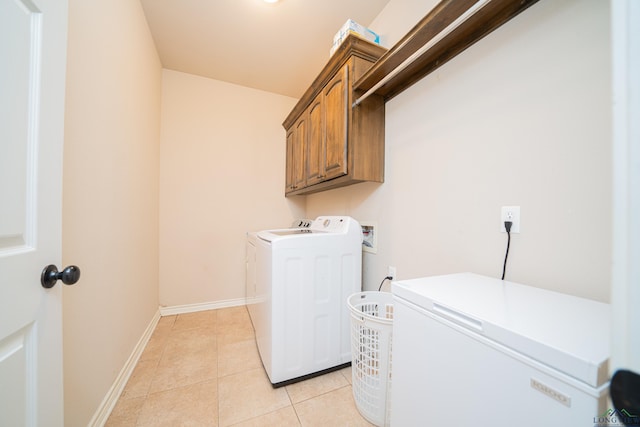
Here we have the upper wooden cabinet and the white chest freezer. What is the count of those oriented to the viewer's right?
0

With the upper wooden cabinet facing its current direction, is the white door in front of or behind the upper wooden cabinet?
in front

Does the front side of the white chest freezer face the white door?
yes

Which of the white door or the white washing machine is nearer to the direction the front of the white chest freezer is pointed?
the white door

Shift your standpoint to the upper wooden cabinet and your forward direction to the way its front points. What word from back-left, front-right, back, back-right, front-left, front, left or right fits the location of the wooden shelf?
left

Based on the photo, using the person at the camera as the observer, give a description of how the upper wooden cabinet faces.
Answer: facing the viewer and to the left of the viewer

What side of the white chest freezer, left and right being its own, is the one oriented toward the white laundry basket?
right

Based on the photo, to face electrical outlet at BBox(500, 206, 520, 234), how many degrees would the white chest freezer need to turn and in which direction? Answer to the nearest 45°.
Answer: approximately 135° to its right
